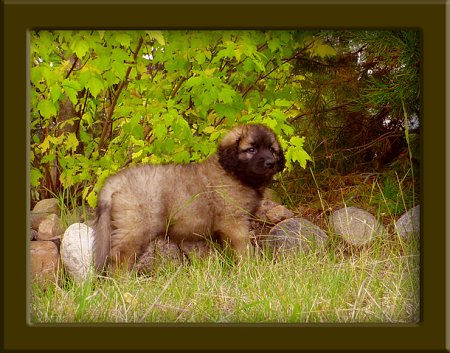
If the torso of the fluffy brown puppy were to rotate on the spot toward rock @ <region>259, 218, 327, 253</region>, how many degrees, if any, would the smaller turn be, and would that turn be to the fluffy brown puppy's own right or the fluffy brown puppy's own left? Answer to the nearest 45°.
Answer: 0° — it already faces it

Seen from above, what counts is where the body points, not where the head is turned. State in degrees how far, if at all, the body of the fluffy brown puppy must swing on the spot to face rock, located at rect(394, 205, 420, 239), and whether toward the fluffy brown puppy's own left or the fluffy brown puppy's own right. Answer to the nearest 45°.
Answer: approximately 45° to the fluffy brown puppy's own right

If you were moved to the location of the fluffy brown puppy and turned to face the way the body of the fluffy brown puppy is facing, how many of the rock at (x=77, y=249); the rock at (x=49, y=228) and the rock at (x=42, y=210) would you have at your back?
3

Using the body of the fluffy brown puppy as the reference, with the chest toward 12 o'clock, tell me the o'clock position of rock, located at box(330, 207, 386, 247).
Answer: The rock is roughly at 12 o'clock from the fluffy brown puppy.

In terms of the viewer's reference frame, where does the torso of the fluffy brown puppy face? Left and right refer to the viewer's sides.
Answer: facing to the right of the viewer

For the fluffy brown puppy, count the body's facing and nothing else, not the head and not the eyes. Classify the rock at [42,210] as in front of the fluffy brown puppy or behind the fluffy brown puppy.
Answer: behind

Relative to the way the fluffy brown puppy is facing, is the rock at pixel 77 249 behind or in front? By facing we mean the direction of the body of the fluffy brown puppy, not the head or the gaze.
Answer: behind

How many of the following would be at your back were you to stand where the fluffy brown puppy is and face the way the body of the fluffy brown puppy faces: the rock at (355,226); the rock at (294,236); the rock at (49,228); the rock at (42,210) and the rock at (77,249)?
3
